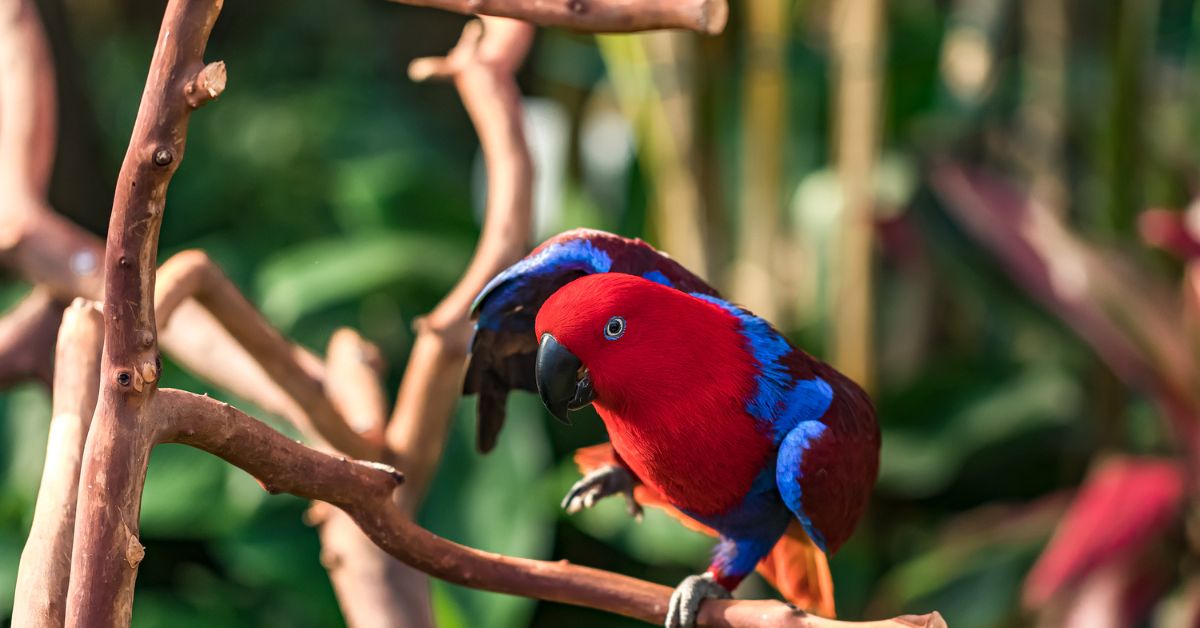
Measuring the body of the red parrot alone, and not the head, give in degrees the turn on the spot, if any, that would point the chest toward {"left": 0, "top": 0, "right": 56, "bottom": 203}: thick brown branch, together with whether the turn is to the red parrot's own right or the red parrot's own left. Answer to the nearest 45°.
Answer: approximately 90° to the red parrot's own right

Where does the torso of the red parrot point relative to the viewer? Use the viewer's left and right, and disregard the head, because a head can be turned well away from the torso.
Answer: facing the viewer and to the left of the viewer
